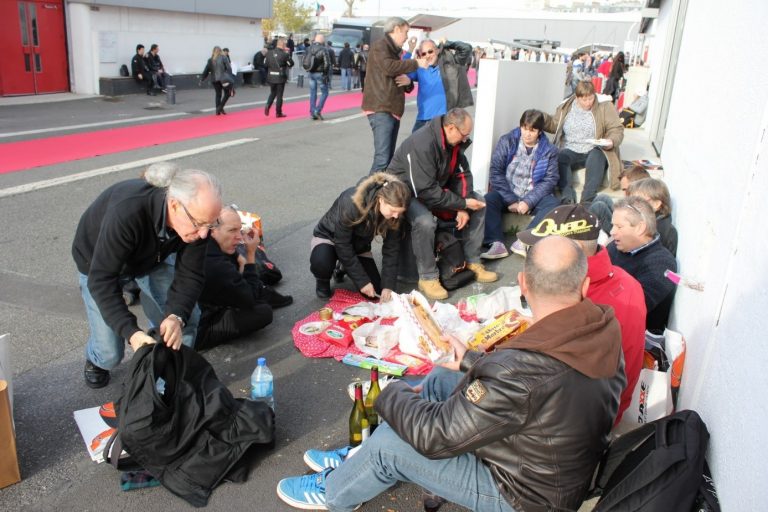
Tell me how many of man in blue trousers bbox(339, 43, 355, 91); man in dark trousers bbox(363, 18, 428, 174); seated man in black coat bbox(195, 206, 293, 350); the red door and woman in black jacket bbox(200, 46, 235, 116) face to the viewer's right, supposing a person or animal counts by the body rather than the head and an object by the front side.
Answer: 2

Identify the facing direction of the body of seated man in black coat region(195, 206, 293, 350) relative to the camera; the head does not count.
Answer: to the viewer's right

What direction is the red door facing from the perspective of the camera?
toward the camera

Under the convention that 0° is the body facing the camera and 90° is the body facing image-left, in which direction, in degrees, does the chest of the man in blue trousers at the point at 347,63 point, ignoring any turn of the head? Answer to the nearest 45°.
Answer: approximately 180°

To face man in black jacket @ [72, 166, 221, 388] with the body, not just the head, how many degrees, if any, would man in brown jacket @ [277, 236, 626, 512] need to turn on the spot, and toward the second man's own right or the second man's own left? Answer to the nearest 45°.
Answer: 0° — they already face them

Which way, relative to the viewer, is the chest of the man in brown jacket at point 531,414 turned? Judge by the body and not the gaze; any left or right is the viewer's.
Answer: facing away from the viewer and to the left of the viewer

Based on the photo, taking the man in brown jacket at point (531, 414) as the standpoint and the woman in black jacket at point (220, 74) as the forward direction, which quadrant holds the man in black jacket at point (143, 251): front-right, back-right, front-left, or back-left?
front-left

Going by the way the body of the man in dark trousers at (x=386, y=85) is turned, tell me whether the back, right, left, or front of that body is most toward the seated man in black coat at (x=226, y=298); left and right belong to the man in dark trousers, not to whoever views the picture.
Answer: right

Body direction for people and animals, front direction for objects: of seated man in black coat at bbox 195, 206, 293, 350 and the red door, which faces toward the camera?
the red door

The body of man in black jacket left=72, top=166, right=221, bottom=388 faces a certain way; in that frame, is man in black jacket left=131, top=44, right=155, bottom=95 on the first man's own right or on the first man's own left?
on the first man's own left

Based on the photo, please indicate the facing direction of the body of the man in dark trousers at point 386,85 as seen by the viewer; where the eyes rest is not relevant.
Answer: to the viewer's right

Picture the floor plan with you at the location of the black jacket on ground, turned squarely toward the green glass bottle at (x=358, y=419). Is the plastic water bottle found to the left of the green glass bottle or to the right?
left

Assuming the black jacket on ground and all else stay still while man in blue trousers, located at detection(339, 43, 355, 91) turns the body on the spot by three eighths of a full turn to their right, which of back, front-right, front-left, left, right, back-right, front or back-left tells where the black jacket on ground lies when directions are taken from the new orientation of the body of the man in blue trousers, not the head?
front-right

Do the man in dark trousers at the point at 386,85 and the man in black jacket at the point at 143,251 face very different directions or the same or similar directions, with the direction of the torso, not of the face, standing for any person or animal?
same or similar directions

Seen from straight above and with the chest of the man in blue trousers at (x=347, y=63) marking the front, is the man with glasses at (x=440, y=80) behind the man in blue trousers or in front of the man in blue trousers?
behind
